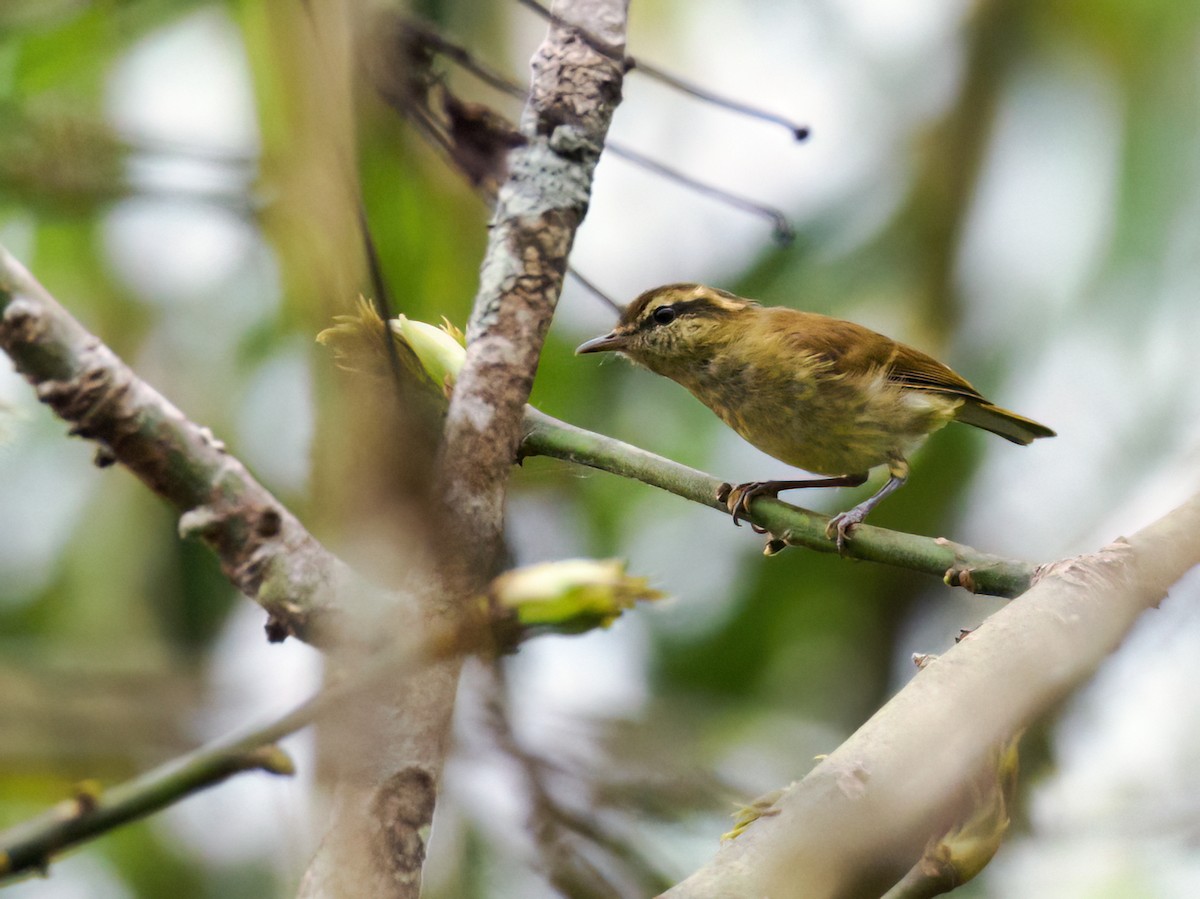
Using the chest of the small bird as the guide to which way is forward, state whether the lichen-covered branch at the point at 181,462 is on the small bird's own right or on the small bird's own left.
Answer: on the small bird's own left

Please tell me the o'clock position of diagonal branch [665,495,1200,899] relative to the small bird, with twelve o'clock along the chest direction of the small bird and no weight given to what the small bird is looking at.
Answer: The diagonal branch is roughly at 9 o'clock from the small bird.

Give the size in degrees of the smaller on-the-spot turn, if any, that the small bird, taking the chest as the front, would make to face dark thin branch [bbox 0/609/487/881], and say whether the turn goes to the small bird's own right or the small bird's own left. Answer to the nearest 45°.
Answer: approximately 90° to the small bird's own left

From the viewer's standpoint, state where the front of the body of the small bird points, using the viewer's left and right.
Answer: facing to the left of the viewer
